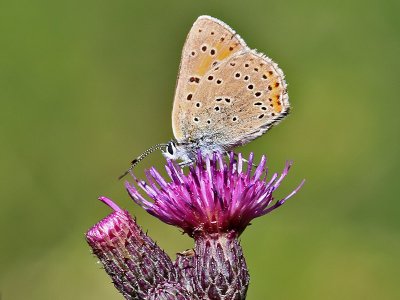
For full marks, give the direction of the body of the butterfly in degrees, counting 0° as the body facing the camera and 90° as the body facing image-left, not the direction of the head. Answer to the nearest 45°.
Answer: approximately 90°
